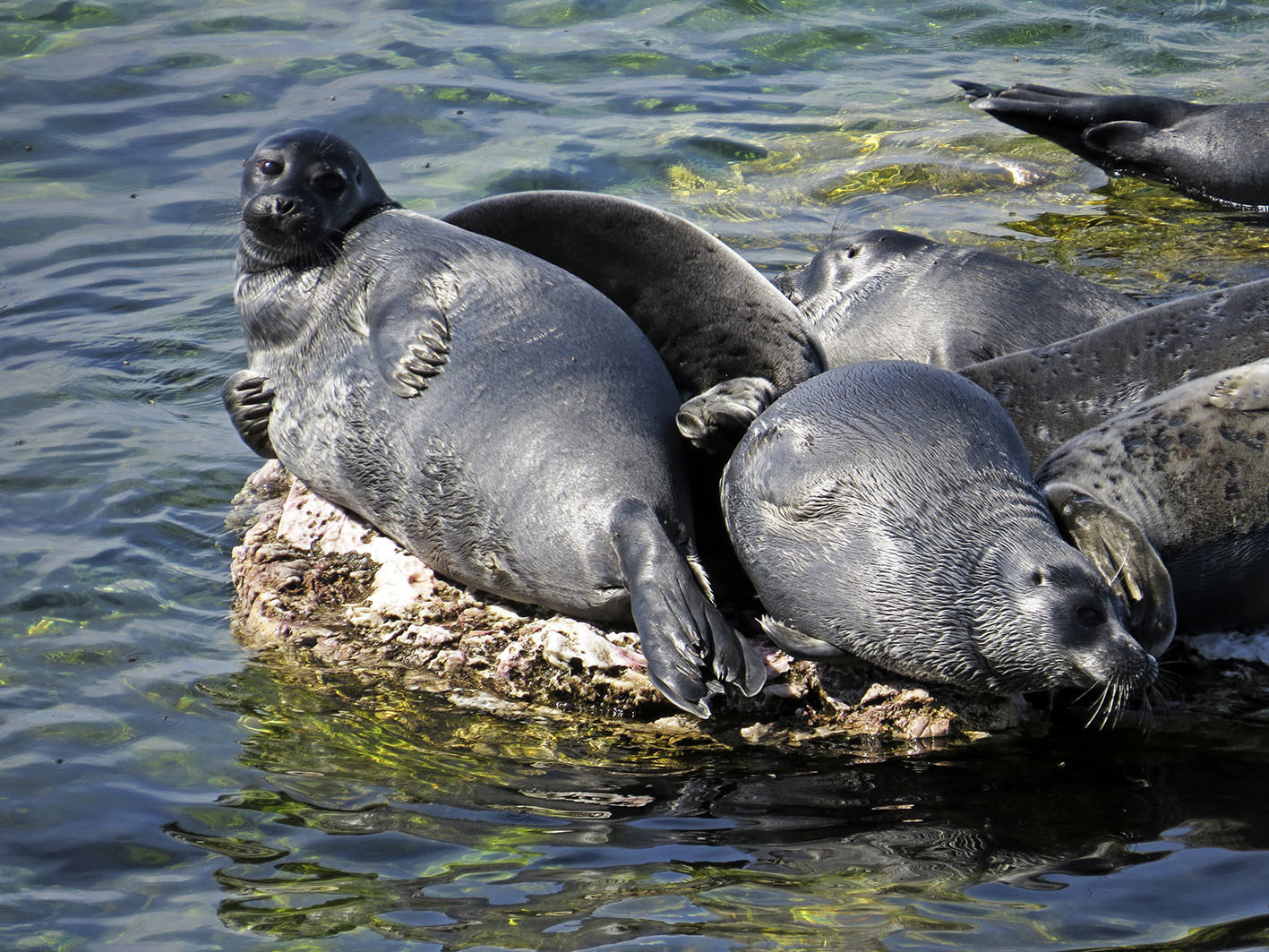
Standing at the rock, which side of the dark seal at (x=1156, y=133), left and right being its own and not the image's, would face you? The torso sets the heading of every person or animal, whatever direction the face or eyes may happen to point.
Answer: right

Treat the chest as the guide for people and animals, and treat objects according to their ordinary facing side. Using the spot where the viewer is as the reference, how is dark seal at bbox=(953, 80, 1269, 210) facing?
facing to the right of the viewer

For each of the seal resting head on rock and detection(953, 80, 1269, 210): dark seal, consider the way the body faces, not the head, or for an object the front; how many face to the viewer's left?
0

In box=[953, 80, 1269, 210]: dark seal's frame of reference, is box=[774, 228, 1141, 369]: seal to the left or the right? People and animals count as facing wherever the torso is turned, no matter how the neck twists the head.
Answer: on its right

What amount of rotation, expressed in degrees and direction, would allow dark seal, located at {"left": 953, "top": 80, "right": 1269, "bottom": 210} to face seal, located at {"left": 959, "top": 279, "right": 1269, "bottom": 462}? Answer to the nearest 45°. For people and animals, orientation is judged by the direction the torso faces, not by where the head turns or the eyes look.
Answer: approximately 90° to its right

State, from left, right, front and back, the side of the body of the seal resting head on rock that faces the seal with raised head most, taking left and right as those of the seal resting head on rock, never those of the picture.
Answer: back

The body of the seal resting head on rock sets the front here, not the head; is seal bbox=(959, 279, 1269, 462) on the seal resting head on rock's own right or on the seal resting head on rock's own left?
on the seal resting head on rock's own left

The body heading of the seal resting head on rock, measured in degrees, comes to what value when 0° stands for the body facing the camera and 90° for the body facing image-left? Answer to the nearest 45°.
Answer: approximately 315°

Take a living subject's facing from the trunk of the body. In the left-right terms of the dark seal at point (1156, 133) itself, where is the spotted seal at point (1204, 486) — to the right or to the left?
on its right

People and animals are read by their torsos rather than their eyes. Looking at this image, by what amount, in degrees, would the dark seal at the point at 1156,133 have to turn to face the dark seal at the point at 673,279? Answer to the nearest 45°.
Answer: approximately 90° to its right

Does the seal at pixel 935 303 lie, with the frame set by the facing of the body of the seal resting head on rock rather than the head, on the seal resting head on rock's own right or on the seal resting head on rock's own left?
on the seal resting head on rock's own left

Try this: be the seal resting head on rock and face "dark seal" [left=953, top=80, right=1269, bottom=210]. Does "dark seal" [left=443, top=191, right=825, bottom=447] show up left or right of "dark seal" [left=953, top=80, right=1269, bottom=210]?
left
